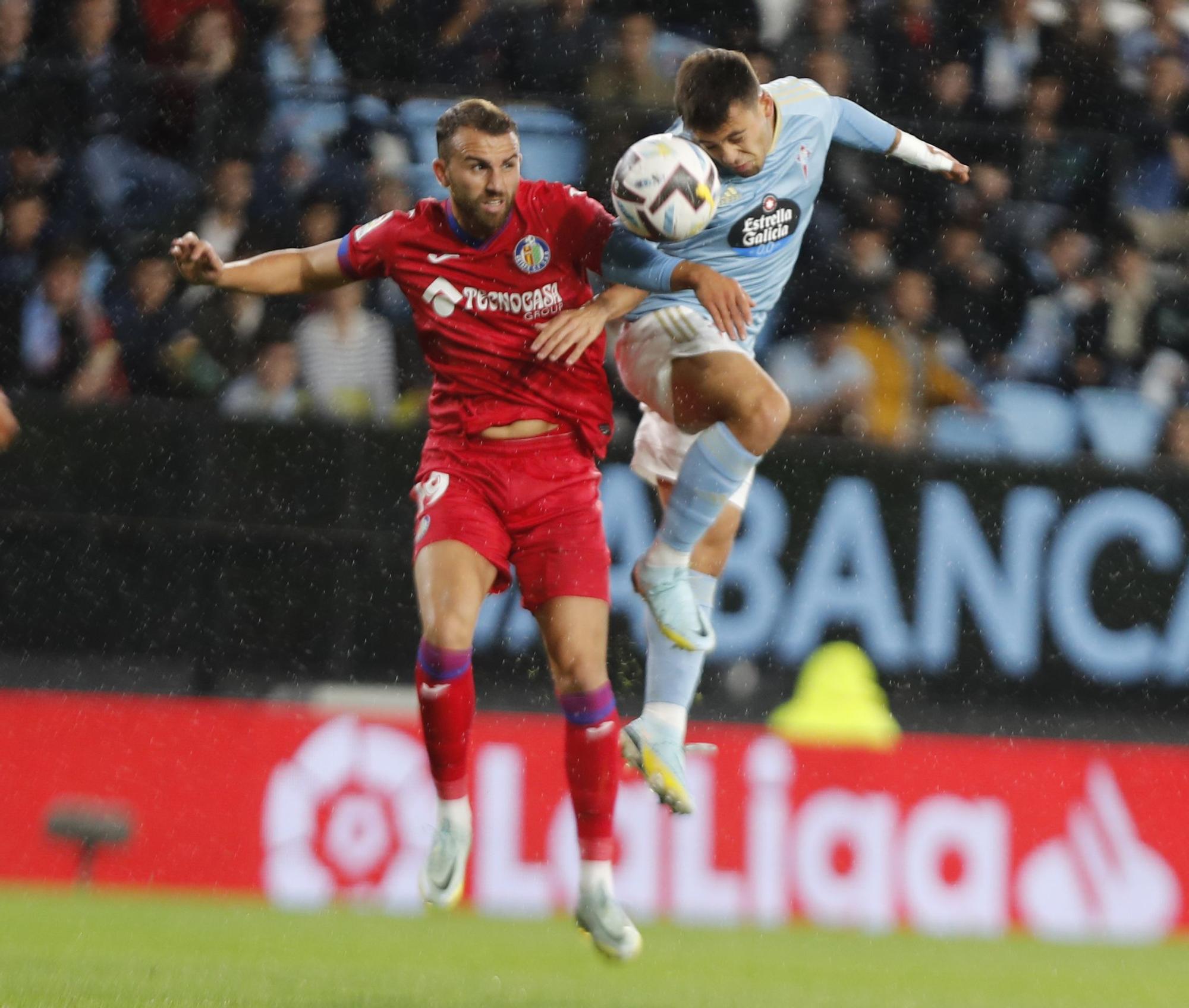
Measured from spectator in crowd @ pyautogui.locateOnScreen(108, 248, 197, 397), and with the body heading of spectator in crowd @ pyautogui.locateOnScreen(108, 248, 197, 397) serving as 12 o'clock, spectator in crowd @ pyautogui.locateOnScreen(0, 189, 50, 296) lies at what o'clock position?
spectator in crowd @ pyautogui.locateOnScreen(0, 189, 50, 296) is roughly at 4 o'clock from spectator in crowd @ pyautogui.locateOnScreen(108, 248, 197, 397).

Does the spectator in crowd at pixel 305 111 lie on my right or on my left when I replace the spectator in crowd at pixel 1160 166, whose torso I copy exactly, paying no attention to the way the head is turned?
on my right

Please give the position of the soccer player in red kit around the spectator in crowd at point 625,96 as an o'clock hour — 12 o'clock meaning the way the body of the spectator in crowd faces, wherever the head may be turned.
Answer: The soccer player in red kit is roughly at 12 o'clock from the spectator in crowd.

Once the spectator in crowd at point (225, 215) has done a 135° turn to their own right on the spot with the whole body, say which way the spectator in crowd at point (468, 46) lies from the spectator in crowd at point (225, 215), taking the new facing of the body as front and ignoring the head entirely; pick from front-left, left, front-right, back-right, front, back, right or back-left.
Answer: right

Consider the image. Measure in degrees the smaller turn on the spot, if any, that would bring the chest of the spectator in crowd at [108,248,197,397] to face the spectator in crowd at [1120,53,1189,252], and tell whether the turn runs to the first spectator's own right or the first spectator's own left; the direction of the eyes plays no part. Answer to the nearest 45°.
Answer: approximately 90° to the first spectator's own left

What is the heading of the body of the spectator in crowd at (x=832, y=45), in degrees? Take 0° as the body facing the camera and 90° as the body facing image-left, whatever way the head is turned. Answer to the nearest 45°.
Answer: approximately 0°

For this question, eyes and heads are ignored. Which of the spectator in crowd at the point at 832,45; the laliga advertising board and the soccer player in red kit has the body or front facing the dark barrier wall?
the spectator in crowd

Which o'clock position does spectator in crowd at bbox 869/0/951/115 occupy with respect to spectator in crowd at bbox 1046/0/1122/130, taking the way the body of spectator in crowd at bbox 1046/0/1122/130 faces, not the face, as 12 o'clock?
spectator in crowd at bbox 869/0/951/115 is roughly at 2 o'clock from spectator in crowd at bbox 1046/0/1122/130.

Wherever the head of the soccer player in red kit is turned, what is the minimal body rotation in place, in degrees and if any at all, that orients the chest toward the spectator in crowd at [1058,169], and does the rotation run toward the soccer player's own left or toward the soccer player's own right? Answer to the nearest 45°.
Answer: approximately 135° to the soccer player's own left

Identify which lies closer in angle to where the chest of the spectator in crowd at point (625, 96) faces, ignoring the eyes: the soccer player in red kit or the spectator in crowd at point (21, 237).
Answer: the soccer player in red kit
